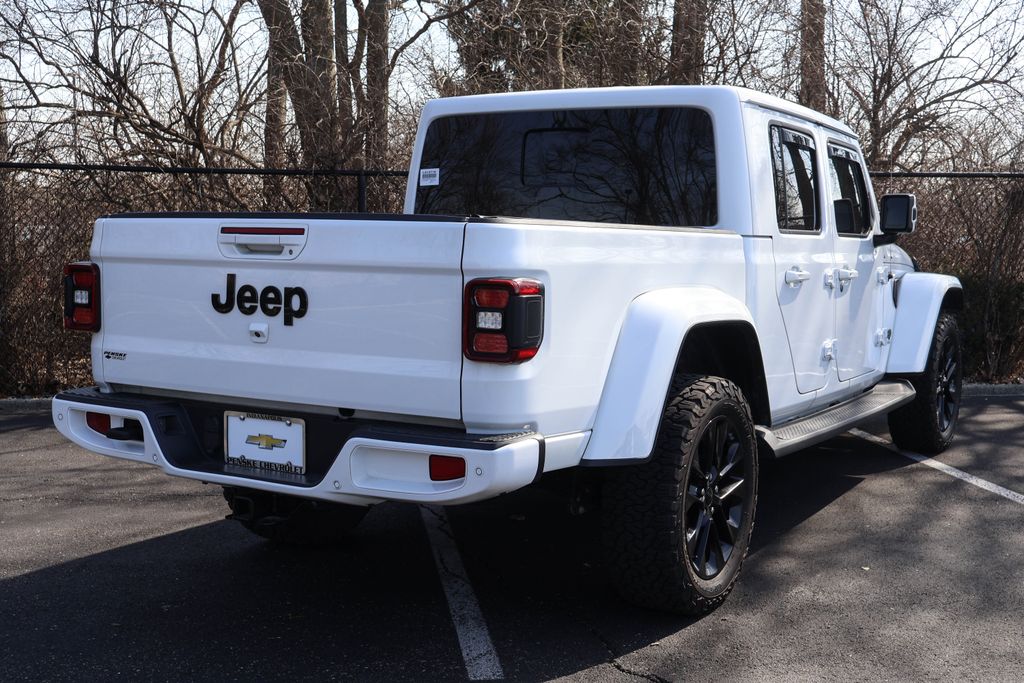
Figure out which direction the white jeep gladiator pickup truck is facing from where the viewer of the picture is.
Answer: facing away from the viewer and to the right of the viewer
